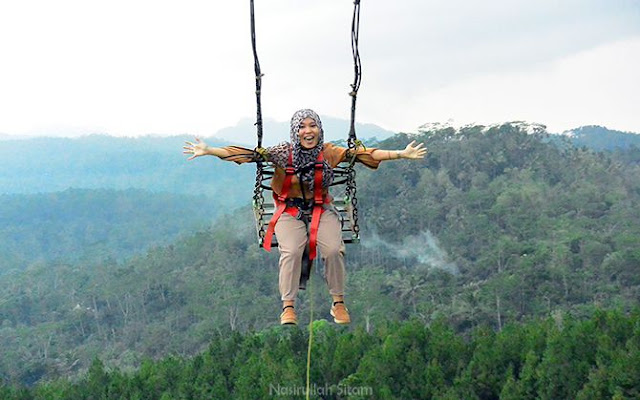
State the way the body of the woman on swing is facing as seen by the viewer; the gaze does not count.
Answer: toward the camera

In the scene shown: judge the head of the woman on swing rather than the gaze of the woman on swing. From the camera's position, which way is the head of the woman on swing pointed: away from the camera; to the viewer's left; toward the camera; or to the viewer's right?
toward the camera
